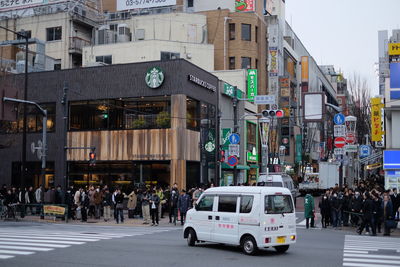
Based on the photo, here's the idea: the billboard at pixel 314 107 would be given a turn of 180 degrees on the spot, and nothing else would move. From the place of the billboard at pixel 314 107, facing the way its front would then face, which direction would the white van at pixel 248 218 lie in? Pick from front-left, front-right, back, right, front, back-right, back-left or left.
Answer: back-right

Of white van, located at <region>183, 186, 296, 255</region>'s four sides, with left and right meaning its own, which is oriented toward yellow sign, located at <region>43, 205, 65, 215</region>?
front

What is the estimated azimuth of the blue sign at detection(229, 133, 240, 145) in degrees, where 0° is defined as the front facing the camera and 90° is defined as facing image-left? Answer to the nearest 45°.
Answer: approximately 0°

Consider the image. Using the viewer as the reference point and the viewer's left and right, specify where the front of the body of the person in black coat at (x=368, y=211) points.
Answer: facing to the left of the viewer

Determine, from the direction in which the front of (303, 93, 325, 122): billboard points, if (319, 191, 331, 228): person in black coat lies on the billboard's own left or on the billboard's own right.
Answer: on the billboard's own left
